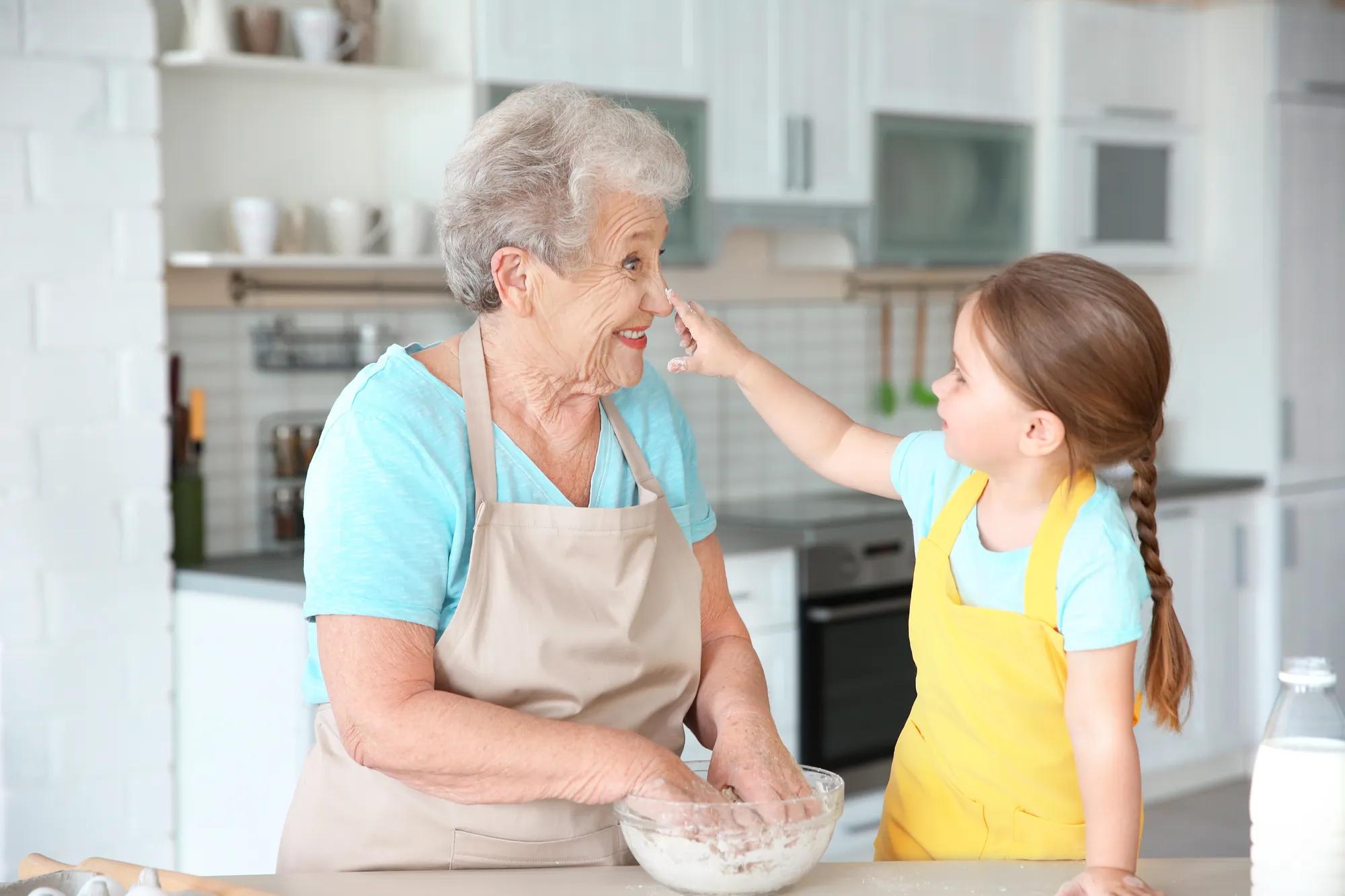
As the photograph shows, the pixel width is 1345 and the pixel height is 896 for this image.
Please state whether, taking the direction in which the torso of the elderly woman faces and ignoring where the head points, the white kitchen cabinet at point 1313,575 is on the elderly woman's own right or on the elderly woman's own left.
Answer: on the elderly woman's own left

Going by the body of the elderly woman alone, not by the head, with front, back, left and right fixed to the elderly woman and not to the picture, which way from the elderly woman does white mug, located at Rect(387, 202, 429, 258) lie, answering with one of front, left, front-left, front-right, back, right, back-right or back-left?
back-left

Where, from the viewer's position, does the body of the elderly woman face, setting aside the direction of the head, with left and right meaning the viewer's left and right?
facing the viewer and to the right of the viewer

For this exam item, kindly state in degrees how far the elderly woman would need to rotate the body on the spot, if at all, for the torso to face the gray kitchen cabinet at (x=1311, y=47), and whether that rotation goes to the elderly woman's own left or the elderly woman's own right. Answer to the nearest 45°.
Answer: approximately 90° to the elderly woman's own left

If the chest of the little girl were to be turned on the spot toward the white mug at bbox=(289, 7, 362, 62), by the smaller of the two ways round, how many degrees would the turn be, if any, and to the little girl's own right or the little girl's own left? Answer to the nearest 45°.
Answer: approximately 90° to the little girl's own right

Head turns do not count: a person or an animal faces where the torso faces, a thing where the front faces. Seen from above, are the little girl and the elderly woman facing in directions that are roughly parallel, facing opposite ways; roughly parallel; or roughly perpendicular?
roughly perpendicular

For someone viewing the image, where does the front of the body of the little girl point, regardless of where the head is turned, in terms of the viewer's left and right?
facing the viewer and to the left of the viewer

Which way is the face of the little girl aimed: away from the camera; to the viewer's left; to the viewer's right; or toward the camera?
to the viewer's left

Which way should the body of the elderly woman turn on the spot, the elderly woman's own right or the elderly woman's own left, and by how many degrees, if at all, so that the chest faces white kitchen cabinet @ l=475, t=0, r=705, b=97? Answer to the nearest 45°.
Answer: approximately 135° to the elderly woman's own left

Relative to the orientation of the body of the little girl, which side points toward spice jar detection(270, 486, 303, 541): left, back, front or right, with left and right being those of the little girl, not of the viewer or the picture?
right

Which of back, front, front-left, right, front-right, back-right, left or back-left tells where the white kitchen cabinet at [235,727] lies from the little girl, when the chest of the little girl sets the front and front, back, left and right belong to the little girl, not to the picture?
right

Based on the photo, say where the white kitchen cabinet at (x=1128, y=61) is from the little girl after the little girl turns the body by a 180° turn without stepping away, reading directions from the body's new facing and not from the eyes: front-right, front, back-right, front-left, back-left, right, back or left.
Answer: front-left

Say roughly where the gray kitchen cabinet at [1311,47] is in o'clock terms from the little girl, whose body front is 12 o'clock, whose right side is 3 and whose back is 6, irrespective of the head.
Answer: The gray kitchen cabinet is roughly at 5 o'clock from the little girl.
